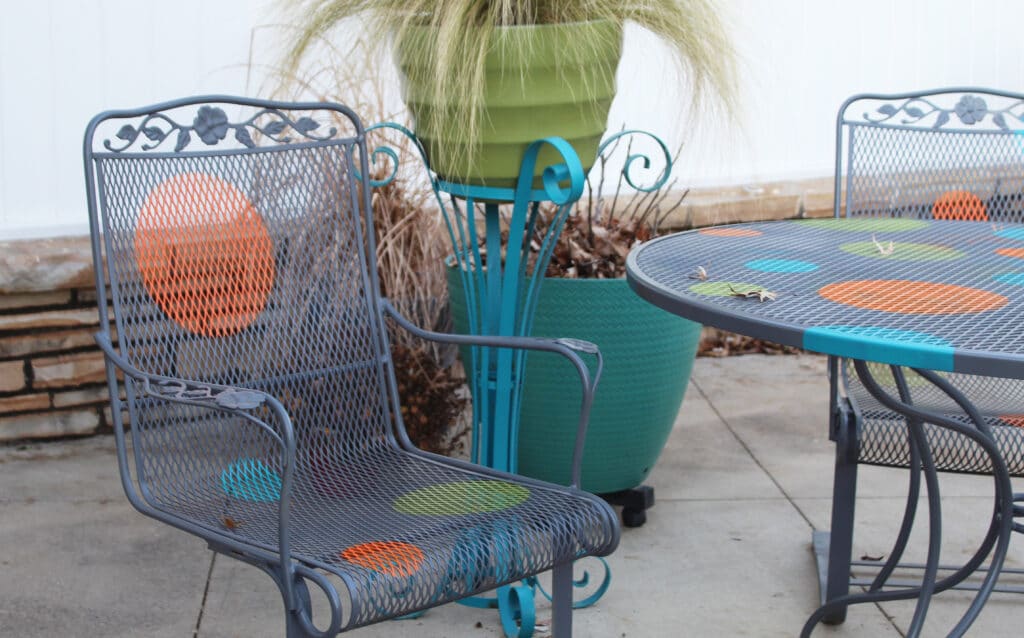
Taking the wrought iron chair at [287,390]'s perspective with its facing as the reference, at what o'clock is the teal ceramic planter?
The teal ceramic planter is roughly at 9 o'clock from the wrought iron chair.

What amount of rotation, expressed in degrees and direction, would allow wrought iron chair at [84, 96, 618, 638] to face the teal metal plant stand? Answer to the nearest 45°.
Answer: approximately 90° to its left

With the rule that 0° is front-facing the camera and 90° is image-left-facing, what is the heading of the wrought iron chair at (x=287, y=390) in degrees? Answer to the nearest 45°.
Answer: approximately 315°

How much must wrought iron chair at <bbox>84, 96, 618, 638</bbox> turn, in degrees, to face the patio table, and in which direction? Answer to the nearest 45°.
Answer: approximately 45° to its left

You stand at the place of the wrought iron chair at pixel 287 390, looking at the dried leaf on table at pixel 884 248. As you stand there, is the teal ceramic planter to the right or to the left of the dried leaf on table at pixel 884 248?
left
